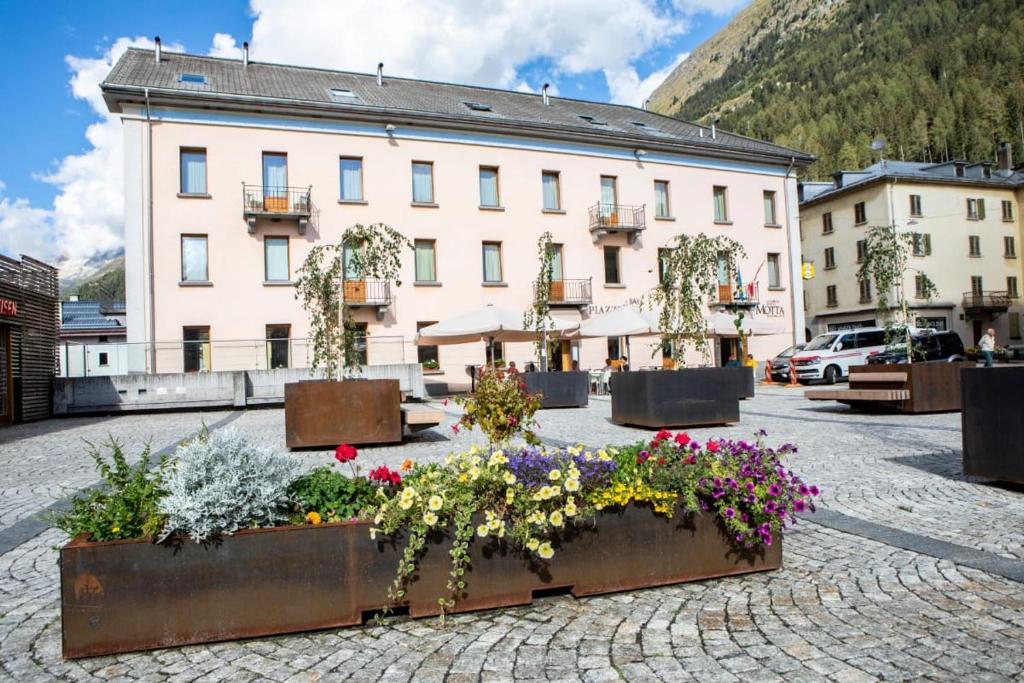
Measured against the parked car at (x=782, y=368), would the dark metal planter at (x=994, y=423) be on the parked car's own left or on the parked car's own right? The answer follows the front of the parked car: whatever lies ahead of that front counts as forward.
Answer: on the parked car's own left

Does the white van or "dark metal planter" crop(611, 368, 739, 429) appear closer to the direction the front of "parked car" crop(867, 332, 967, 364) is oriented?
the white van

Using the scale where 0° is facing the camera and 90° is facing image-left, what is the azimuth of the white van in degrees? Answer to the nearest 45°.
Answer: approximately 45°

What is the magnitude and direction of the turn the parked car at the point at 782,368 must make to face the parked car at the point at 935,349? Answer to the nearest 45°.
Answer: approximately 135° to its left

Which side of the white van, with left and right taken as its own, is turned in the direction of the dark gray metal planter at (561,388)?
front

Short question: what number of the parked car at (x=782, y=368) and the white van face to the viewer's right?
0

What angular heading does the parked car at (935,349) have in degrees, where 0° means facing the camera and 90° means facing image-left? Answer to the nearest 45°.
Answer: approximately 90°

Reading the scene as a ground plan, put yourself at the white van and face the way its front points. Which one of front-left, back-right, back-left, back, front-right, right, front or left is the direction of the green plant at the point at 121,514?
front-left

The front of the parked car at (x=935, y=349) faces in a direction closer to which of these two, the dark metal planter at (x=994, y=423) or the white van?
the white van

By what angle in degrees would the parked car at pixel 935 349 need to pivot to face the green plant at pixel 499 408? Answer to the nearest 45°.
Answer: approximately 90° to its left

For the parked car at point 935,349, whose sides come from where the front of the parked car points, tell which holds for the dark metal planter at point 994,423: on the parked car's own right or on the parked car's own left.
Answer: on the parked car's own left

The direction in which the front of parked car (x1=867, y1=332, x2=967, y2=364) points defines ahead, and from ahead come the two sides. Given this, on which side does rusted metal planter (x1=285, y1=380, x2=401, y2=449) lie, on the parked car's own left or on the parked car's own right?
on the parked car's own left

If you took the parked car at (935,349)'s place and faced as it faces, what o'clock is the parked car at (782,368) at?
the parked car at (782,368) is roughly at 12 o'clock from the parked car at (935,349).

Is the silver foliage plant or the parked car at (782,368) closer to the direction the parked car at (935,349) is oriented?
the parked car
